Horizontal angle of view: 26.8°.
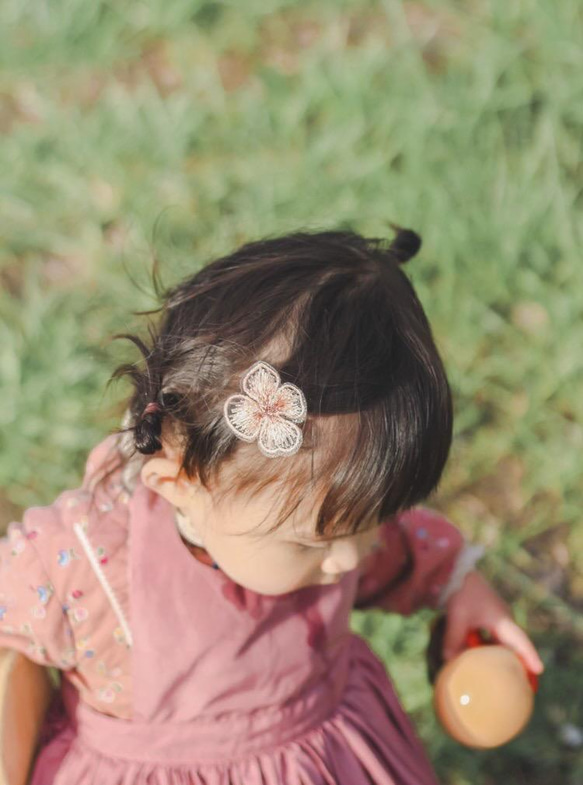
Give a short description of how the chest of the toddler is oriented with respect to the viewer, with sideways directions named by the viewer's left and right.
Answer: facing the viewer and to the right of the viewer

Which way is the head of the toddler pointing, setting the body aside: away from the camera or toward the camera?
toward the camera
